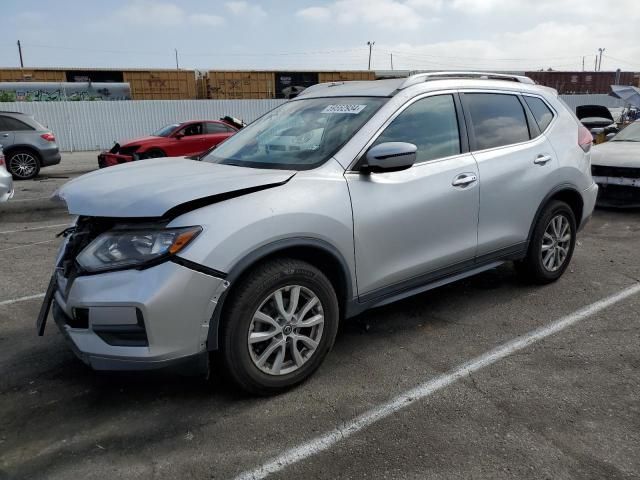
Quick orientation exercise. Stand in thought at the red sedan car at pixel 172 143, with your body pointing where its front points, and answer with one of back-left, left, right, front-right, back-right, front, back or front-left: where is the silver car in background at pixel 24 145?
front-right

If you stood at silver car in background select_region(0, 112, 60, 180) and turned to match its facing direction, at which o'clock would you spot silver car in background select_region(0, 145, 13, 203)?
silver car in background select_region(0, 145, 13, 203) is roughly at 9 o'clock from silver car in background select_region(0, 112, 60, 180).

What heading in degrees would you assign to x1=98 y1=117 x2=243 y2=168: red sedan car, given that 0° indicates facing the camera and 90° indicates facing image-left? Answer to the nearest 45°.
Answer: approximately 45°

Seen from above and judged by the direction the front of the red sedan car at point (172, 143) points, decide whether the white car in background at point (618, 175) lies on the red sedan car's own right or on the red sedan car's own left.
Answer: on the red sedan car's own left

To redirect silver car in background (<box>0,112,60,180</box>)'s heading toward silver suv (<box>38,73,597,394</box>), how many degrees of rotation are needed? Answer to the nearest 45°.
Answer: approximately 90° to its left

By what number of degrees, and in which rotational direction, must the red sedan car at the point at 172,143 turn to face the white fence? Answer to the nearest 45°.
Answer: approximately 135° to its right

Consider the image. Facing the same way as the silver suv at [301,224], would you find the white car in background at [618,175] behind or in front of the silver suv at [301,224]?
behind

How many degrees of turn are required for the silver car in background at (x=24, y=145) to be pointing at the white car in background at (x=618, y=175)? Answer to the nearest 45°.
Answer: approximately 135° to its left

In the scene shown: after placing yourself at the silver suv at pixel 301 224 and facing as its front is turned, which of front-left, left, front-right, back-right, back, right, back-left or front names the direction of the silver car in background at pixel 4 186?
right

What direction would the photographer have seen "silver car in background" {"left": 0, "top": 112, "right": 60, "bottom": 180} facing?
facing to the left of the viewer

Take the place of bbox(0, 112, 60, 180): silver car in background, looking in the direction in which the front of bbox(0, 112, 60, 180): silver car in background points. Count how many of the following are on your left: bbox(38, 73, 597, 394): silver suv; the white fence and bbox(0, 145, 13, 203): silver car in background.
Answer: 2

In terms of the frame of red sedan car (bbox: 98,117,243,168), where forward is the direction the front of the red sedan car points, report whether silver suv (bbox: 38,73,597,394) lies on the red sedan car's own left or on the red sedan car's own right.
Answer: on the red sedan car's own left
